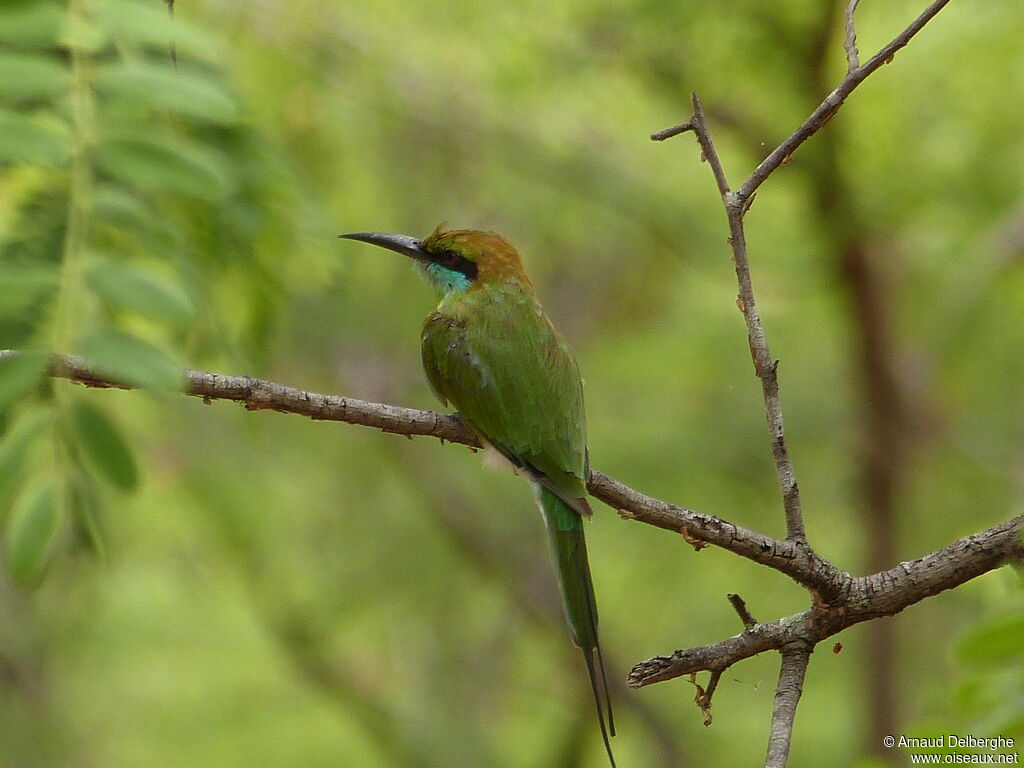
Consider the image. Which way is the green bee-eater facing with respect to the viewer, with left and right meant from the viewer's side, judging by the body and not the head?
facing away from the viewer and to the left of the viewer

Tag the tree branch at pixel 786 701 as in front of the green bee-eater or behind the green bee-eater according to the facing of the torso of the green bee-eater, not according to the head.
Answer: behind
